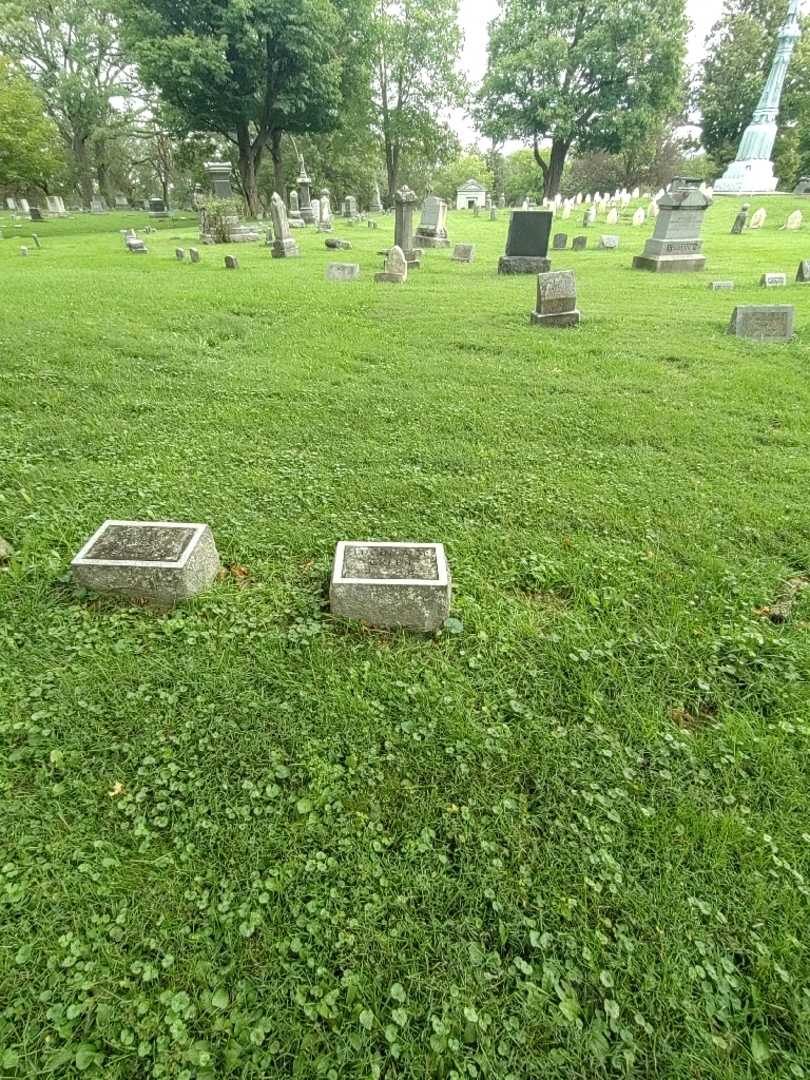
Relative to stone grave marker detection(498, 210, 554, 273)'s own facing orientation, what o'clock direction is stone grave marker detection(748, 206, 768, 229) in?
stone grave marker detection(748, 206, 768, 229) is roughly at 7 o'clock from stone grave marker detection(498, 210, 554, 273).

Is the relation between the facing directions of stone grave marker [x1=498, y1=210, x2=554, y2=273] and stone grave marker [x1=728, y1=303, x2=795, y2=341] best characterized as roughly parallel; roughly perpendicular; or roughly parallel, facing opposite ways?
roughly parallel

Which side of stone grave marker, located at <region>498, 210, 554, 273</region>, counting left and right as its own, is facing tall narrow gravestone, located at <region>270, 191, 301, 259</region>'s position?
right

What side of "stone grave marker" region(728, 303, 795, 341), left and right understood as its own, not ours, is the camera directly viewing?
front

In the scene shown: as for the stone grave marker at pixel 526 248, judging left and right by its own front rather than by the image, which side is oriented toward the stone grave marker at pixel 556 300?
front

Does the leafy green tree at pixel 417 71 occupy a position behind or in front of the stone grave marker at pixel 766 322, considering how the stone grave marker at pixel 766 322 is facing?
behind

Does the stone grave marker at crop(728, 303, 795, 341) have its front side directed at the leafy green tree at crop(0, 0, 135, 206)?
no

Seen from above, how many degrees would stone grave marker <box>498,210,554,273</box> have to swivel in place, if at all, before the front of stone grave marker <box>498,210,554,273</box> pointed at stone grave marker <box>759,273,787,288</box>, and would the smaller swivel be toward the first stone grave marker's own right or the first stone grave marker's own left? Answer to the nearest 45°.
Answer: approximately 90° to the first stone grave marker's own left

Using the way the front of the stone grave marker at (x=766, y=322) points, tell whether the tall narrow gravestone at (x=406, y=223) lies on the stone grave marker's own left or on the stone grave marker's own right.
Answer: on the stone grave marker's own right

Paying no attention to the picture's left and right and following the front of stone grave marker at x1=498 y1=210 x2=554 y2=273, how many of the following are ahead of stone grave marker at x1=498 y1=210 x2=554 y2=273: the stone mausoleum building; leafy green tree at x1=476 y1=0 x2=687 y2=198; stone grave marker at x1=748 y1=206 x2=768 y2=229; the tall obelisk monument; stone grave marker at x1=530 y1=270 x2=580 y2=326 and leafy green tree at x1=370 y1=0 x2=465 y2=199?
1

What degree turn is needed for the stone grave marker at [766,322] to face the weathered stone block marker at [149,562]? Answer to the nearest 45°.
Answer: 0° — it already faces it

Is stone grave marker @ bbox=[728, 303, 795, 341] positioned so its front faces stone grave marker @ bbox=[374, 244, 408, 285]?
no

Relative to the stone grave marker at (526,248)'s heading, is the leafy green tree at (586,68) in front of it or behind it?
behind

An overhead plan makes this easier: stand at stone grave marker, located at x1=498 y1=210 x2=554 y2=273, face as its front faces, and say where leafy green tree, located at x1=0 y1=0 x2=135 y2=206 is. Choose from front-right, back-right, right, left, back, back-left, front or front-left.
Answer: back-right

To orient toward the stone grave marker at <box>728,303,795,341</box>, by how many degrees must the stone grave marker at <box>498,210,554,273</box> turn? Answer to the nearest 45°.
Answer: approximately 45° to its left

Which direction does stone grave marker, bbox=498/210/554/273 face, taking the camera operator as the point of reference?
facing the viewer

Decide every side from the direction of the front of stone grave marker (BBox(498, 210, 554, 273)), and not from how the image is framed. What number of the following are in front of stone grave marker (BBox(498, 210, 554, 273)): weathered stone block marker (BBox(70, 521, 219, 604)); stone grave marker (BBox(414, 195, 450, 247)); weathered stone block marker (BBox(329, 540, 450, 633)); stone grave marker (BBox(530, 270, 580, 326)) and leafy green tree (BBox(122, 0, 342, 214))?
3

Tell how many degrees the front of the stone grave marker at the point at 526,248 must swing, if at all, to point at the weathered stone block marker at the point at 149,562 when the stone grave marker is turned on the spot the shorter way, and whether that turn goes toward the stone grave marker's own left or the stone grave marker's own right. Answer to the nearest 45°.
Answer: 0° — it already faces it

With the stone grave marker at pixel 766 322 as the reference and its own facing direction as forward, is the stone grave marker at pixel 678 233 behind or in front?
behind

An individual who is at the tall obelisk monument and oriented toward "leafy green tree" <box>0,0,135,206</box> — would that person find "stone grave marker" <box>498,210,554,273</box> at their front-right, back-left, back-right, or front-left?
front-left
